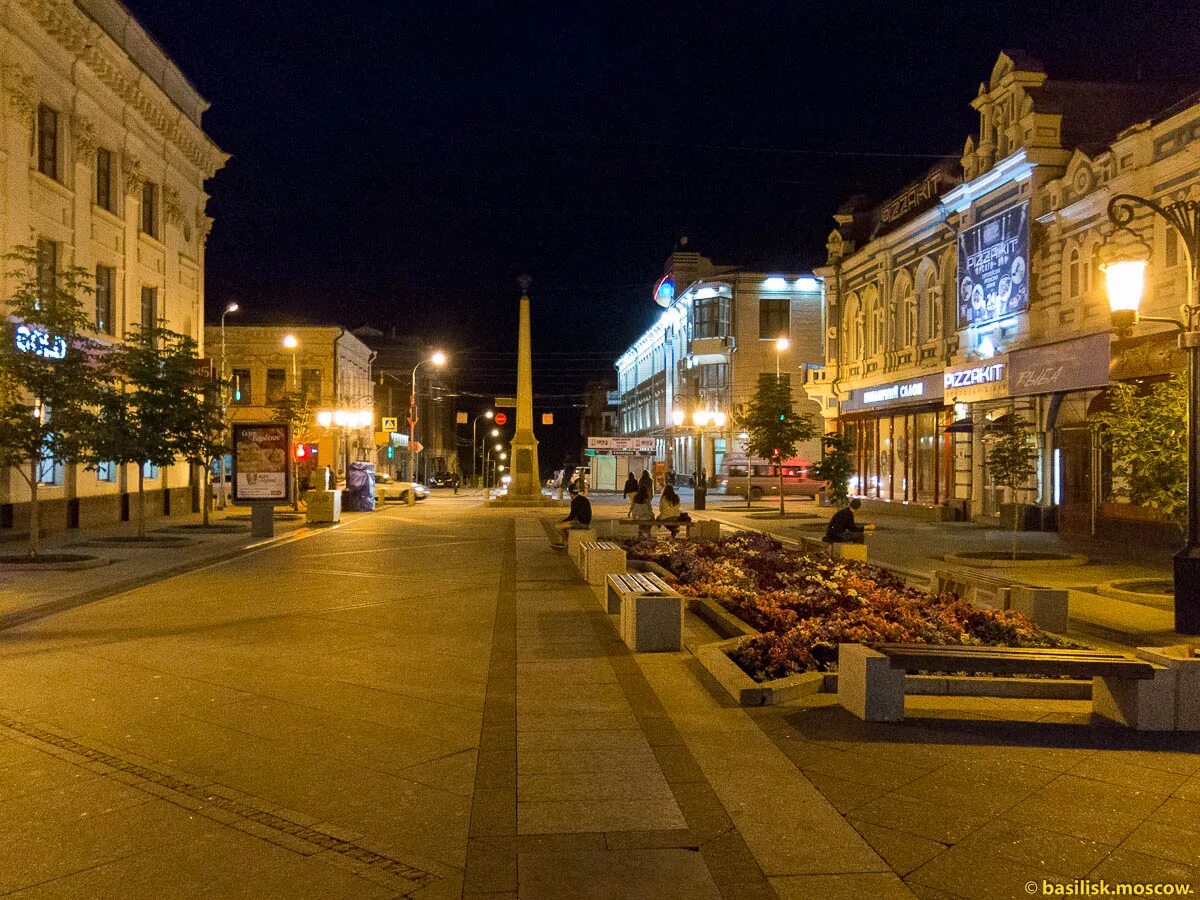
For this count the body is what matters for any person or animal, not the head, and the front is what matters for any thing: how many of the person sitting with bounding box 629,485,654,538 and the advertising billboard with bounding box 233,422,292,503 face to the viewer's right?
0

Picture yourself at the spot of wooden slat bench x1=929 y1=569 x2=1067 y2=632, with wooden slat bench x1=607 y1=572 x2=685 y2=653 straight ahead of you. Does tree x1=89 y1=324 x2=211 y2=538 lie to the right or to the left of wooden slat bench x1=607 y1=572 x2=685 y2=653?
right

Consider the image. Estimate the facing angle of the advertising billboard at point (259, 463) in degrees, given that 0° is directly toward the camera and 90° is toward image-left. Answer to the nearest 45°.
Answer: approximately 0°

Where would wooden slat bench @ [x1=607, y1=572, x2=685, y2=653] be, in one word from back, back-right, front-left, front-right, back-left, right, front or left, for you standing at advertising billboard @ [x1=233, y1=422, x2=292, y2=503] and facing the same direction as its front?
front

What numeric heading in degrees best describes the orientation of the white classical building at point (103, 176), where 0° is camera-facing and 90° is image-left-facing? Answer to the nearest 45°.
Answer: approximately 315°

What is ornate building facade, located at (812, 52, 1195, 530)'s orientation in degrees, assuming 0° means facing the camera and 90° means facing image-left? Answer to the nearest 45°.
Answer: approximately 45°
